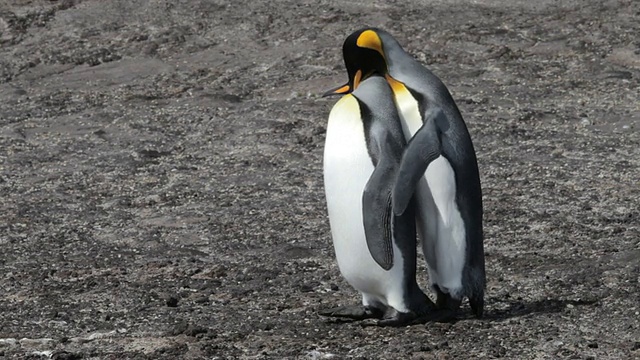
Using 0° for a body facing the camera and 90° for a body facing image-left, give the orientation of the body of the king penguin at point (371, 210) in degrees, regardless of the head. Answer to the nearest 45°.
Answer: approximately 90°

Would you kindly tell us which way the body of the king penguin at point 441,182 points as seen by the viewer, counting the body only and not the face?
to the viewer's left

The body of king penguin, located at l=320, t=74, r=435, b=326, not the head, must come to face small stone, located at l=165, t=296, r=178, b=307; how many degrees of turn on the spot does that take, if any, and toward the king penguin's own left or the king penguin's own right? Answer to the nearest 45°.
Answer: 0° — it already faces it

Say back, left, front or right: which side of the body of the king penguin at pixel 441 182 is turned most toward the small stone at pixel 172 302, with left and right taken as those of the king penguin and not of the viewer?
front
